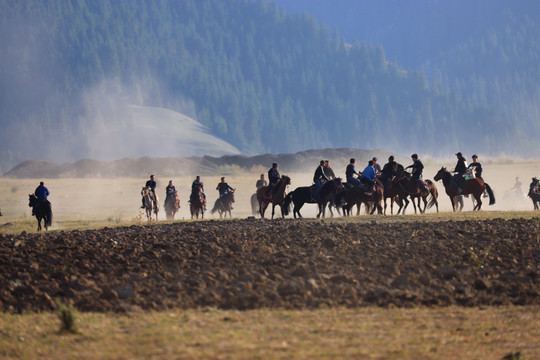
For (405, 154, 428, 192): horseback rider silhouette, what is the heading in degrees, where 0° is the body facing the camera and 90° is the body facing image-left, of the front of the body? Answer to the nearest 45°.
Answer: approximately 90°
